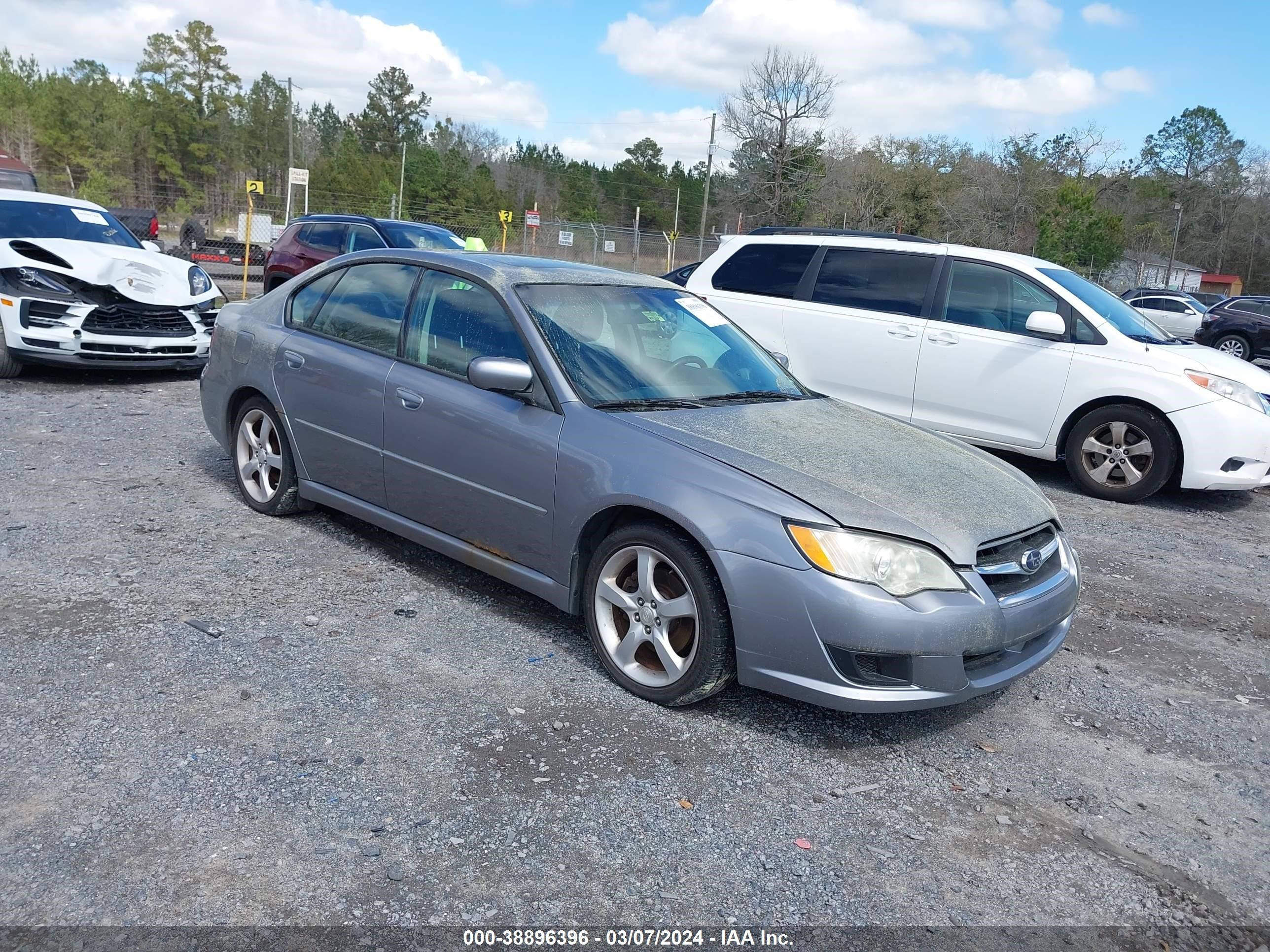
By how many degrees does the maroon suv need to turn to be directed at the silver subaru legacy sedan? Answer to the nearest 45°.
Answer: approximately 45° to its right

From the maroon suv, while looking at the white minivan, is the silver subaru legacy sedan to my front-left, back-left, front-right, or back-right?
front-right

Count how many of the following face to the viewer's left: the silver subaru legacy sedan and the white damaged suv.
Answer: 0

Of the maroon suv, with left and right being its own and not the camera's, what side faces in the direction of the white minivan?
front

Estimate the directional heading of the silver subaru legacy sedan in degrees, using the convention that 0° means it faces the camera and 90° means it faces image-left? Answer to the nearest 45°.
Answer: approximately 315°

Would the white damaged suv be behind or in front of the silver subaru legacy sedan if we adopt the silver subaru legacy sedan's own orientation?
behind

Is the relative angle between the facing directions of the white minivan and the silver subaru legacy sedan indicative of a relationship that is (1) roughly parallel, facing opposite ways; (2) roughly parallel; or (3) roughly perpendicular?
roughly parallel

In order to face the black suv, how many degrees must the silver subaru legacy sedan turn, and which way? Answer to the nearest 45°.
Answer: approximately 90° to its left

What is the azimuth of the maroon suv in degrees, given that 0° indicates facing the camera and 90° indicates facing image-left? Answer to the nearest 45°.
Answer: approximately 315°

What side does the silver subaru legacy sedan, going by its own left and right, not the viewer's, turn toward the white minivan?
left

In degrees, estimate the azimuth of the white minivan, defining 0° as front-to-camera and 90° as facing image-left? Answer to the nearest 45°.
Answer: approximately 315°

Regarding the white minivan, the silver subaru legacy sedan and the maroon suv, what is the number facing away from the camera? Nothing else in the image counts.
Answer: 0

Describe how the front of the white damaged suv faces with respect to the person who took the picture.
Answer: facing the viewer and to the right of the viewer

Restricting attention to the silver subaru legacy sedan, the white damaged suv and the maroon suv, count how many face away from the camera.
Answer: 0
